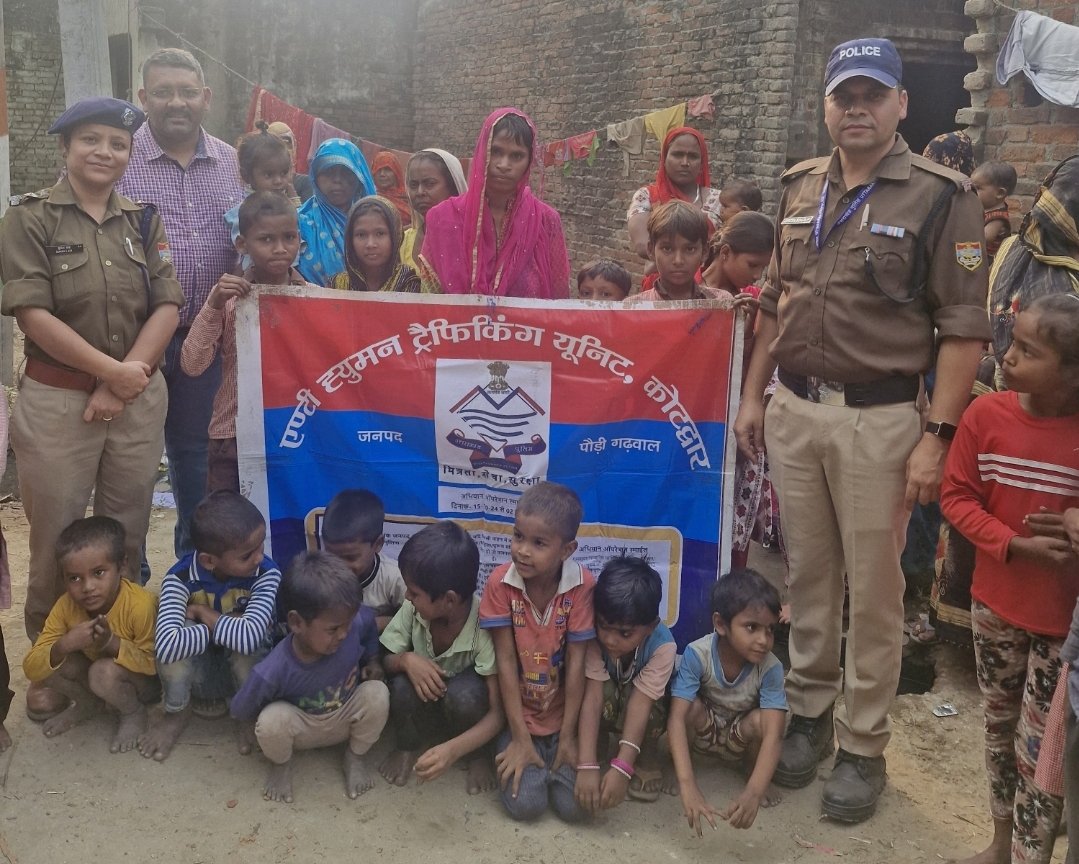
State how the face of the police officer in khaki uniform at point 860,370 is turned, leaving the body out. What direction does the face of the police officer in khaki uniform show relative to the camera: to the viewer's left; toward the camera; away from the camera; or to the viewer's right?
toward the camera

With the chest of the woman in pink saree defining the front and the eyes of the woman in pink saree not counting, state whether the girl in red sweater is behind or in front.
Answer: in front

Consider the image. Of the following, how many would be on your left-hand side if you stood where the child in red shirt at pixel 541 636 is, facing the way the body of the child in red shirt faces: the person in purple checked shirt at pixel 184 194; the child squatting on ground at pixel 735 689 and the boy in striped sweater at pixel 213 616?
1

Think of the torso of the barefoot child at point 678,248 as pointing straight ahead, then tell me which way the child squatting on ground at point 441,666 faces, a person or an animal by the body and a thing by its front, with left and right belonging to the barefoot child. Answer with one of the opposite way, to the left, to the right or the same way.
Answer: the same way

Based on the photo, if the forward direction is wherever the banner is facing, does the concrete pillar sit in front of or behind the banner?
behind

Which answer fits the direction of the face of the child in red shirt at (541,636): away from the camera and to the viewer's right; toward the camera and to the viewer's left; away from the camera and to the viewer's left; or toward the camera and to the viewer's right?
toward the camera and to the viewer's left

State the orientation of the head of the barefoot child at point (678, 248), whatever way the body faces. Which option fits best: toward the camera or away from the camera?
toward the camera

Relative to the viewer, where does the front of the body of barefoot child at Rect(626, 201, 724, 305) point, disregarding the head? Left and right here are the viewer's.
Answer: facing the viewer

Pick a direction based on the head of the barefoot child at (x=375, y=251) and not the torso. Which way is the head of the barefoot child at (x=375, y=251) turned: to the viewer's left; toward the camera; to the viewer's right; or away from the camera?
toward the camera

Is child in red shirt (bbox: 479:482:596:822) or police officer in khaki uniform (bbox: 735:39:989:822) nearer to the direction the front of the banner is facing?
the child in red shirt

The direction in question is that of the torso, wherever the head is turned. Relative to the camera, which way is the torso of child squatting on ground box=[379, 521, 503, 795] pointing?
toward the camera

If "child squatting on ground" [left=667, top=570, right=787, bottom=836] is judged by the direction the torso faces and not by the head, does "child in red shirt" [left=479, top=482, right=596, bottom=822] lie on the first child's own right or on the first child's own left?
on the first child's own right

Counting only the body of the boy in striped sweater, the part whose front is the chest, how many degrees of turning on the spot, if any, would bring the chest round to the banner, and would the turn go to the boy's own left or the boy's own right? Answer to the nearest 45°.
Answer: approximately 90° to the boy's own left

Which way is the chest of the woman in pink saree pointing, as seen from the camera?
toward the camera

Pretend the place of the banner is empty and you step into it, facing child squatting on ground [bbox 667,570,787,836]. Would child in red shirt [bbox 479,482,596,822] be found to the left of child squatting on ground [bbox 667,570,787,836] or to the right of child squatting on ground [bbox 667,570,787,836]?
right

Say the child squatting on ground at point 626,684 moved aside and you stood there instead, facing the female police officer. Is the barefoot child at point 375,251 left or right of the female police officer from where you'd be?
right

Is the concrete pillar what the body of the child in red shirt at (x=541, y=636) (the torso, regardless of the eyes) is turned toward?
no

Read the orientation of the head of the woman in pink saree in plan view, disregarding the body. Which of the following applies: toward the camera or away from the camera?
toward the camera
